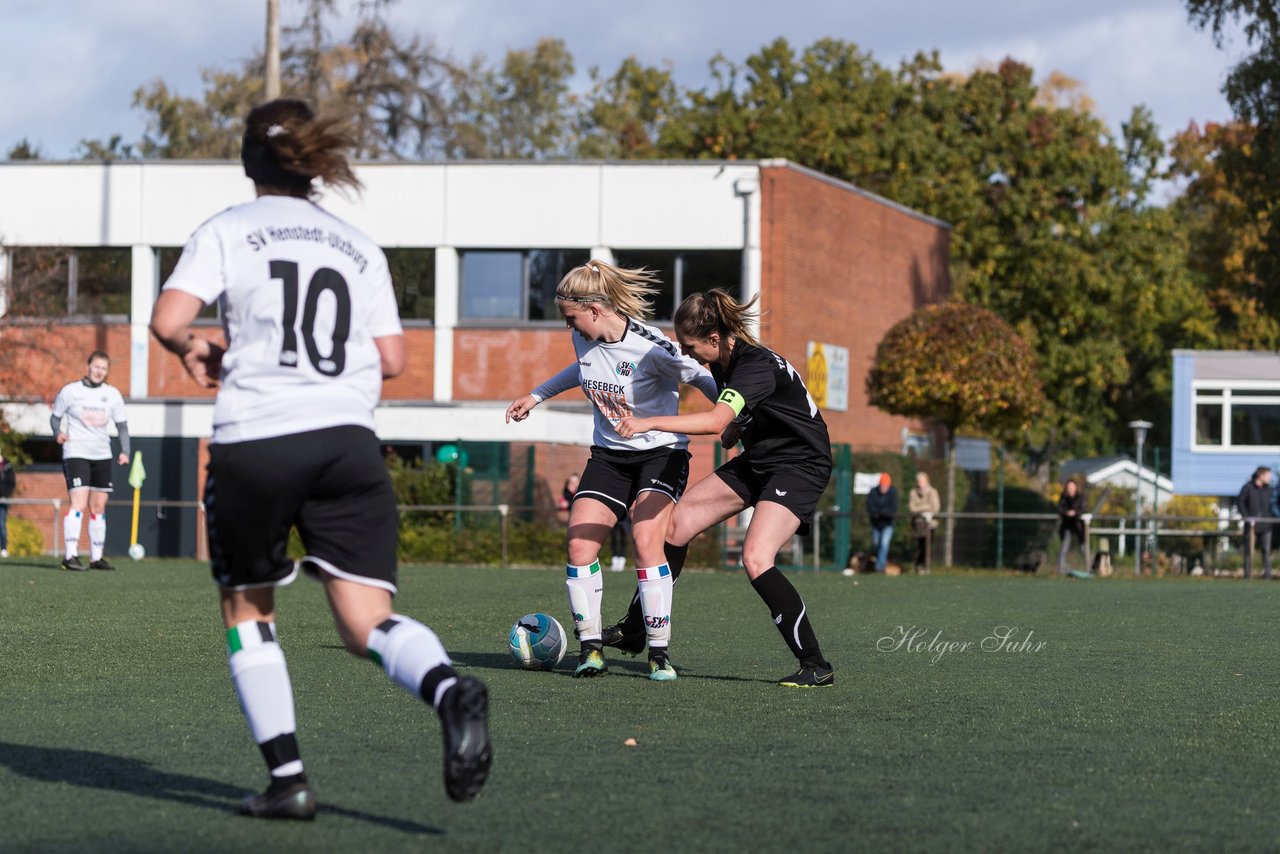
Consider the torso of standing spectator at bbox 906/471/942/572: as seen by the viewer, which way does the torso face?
toward the camera

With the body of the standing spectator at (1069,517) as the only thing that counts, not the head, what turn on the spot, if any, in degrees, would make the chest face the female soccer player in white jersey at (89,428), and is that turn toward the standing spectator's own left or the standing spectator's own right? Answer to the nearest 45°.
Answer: approximately 45° to the standing spectator's own right

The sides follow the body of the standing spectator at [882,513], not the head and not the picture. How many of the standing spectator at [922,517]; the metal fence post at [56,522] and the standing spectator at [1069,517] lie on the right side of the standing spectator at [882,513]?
1

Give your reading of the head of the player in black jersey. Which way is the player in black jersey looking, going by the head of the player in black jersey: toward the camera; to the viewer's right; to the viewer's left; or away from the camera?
to the viewer's left

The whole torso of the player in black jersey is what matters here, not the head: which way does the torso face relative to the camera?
to the viewer's left

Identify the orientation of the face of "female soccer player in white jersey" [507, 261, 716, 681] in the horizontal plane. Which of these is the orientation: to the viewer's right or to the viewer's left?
to the viewer's left

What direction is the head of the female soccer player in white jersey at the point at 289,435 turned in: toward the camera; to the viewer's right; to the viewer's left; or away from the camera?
away from the camera

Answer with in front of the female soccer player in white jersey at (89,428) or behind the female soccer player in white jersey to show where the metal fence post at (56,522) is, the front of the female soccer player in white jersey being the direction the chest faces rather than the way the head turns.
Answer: behind

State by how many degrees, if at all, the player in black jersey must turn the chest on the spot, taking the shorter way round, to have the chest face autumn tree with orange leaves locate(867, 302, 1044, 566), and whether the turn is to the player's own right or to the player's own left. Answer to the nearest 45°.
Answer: approximately 90° to the player's own right

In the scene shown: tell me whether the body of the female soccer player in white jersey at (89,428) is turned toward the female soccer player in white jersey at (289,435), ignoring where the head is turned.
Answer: yes

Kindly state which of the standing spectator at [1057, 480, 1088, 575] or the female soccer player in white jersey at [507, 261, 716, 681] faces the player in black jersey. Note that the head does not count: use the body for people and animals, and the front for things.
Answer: the standing spectator

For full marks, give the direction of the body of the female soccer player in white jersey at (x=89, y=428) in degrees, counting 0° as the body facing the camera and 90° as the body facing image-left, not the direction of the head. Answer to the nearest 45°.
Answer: approximately 0°

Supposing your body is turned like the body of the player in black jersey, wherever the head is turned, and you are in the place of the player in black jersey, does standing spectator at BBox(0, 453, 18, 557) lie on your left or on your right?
on your right

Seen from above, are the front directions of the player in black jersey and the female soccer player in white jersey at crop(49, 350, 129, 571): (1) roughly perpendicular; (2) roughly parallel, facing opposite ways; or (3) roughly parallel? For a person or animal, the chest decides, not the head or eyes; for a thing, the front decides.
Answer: roughly perpendicular
